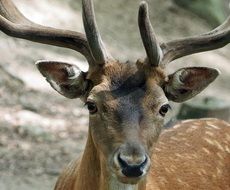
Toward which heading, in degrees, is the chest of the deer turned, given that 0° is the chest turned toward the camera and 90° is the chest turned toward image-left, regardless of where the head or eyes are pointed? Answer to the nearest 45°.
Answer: approximately 45°
